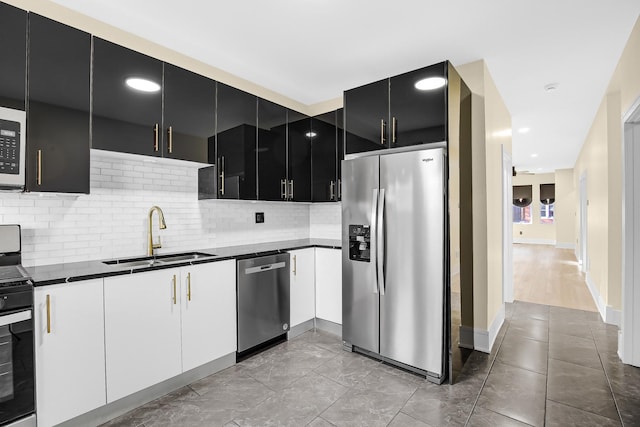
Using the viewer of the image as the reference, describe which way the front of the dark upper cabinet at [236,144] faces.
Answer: facing the viewer and to the right of the viewer

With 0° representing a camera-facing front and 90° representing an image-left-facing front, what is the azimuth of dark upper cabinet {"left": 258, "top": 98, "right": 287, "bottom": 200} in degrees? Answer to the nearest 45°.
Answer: approximately 315°

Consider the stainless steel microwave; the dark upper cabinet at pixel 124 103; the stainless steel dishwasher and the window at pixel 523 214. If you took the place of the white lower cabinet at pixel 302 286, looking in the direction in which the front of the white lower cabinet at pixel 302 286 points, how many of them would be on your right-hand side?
3

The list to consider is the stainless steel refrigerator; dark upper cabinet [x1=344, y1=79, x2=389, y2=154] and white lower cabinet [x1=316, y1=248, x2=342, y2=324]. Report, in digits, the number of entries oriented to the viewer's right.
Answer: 0

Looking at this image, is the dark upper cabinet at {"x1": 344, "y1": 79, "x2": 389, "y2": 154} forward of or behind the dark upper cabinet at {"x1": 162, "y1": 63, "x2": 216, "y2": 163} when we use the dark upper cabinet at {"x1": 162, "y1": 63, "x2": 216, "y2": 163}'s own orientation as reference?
forward
